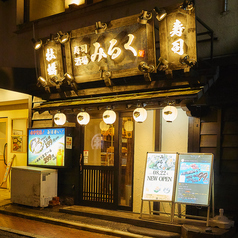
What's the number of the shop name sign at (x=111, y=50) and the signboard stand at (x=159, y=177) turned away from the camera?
0

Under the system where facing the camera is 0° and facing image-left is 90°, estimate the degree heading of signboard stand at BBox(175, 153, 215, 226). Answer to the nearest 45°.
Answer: approximately 45°

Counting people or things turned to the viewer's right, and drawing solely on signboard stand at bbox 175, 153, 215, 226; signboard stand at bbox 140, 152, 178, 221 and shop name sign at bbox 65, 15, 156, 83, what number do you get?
0

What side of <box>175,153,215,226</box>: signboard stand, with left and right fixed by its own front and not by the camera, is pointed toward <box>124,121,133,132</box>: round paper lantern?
right

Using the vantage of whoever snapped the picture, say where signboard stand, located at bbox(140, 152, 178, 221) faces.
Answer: facing the viewer

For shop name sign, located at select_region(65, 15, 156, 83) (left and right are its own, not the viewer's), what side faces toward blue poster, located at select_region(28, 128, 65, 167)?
right

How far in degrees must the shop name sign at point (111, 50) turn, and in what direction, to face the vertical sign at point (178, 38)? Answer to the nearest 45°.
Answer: approximately 90° to its left

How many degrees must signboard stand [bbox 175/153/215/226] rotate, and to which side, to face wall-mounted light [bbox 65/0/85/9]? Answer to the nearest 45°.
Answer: approximately 90° to its right

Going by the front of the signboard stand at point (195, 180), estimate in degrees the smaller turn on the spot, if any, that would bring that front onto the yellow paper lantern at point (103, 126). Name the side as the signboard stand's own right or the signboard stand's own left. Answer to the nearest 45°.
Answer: approximately 90° to the signboard stand's own right

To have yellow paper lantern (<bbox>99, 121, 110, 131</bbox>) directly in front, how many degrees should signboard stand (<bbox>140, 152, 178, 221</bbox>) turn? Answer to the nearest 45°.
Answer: approximately 135° to its right

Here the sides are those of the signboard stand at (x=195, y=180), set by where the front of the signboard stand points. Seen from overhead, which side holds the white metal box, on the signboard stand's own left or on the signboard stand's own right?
on the signboard stand's own right
